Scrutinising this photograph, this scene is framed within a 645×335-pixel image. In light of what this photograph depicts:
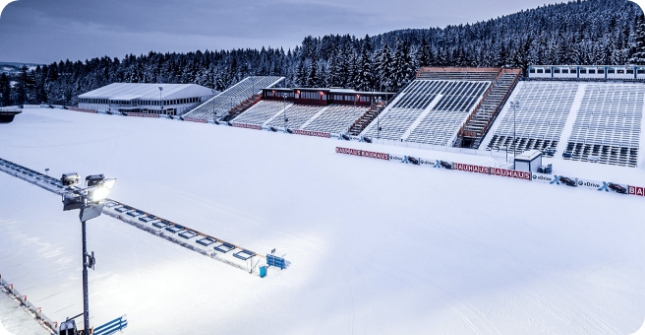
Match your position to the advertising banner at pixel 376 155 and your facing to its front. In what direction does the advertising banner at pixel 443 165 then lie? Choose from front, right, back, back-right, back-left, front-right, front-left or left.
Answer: left

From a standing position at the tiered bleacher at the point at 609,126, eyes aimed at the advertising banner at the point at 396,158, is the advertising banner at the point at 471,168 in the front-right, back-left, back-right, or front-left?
front-left

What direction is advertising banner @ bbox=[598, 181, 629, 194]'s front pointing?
toward the camera

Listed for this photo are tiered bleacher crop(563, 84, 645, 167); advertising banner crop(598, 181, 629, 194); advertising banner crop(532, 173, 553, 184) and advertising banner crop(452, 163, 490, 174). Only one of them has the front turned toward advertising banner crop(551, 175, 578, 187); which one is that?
the tiered bleacher

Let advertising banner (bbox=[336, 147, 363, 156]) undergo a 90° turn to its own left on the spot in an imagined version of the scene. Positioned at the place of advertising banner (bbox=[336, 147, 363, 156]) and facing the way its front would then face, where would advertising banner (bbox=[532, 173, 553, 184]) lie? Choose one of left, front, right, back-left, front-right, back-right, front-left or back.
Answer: front

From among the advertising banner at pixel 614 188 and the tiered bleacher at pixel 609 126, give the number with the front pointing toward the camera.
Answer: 2

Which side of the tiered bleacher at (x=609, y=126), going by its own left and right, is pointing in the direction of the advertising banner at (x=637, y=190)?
front

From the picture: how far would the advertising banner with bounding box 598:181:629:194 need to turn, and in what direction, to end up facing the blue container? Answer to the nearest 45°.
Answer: approximately 45° to its right

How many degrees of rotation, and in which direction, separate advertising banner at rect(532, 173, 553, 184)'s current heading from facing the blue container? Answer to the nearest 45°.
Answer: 0° — it already faces it

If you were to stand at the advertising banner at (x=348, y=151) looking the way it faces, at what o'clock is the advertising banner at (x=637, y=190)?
the advertising banner at (x=637, y=190) is roughly at 9 o'clock from the advertising banner at (x=348, y=151).

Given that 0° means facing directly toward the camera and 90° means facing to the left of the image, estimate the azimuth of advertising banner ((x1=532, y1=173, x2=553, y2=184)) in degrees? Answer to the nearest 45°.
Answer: approximately 45°

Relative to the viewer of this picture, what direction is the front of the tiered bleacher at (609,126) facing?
facing the viewer

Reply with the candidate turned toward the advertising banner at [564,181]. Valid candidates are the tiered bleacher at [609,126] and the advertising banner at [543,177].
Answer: the tiered bleacher

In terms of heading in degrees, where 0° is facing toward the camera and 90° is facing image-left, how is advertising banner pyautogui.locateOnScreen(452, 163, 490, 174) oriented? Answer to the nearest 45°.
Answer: approximately 45°
